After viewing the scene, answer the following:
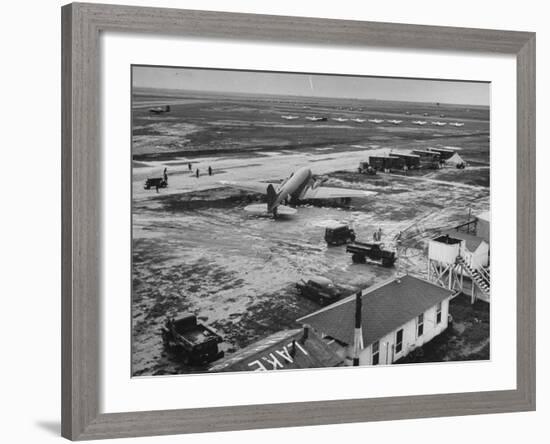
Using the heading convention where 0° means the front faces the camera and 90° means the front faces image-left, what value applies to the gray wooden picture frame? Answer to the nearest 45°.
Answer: approximately 315°
